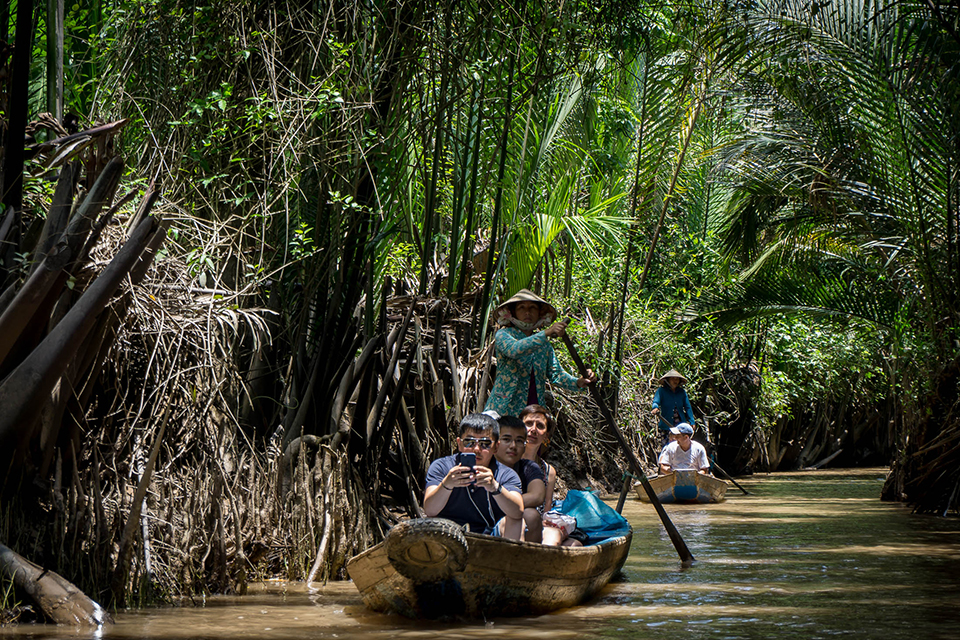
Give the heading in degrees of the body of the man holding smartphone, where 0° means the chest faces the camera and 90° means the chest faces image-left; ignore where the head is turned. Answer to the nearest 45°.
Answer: approximately 0°

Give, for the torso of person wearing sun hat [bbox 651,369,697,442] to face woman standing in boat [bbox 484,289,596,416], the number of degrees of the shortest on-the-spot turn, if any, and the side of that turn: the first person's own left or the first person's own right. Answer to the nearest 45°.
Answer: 0° — they already face them

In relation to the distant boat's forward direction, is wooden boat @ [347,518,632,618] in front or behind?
in front

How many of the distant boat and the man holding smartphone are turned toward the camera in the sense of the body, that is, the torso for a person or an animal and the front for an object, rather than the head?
2

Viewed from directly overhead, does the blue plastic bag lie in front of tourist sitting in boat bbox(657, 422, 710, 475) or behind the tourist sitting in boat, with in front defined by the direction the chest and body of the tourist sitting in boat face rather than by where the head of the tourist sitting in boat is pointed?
in front

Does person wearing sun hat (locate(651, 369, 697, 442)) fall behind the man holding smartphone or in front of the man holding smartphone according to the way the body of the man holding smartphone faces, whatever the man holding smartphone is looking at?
behind

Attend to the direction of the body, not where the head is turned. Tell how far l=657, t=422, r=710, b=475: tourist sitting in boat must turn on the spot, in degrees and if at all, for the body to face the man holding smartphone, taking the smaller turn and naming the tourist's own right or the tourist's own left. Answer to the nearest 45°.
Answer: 0° — they already face them

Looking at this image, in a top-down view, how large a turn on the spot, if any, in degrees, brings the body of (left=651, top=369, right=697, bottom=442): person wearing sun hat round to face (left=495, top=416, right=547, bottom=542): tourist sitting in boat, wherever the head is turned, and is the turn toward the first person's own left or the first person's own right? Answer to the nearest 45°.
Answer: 0° — they already face them

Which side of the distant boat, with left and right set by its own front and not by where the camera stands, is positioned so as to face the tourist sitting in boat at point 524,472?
front

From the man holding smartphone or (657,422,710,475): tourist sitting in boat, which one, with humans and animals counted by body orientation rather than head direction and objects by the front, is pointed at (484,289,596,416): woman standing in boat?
the tourist sitting in boat

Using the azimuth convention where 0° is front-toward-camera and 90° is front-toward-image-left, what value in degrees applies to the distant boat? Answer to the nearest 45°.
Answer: approximately 0°
